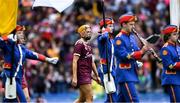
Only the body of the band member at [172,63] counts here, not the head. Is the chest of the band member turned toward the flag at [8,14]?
no

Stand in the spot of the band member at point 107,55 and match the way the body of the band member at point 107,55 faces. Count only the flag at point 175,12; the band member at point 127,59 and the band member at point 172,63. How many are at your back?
0

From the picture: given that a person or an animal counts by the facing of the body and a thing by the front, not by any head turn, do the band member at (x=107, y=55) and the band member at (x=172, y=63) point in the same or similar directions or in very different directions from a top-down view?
same or similar directions

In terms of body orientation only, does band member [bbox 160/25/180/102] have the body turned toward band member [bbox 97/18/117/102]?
no

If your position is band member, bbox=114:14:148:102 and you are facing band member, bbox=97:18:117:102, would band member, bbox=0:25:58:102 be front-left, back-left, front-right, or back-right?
front-left
